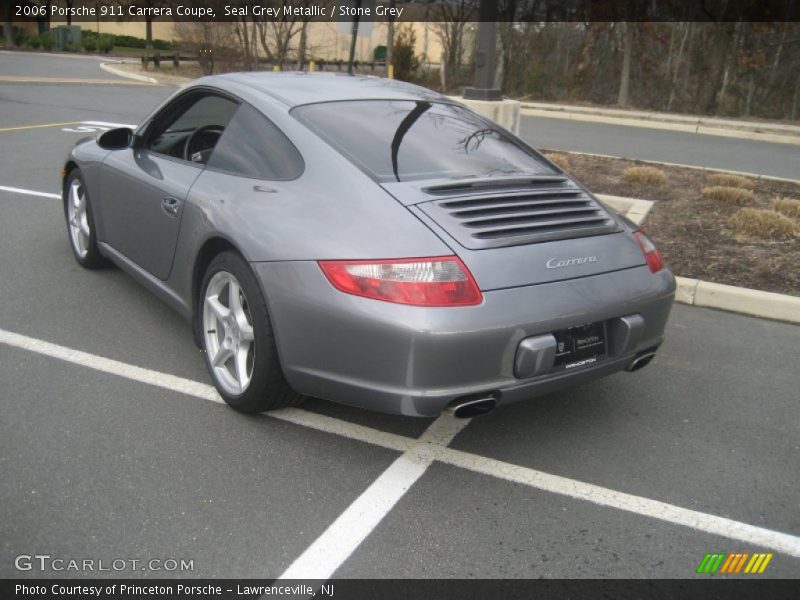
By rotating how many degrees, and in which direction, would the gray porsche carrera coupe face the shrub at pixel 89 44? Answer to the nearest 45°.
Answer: approximately 45° to its right

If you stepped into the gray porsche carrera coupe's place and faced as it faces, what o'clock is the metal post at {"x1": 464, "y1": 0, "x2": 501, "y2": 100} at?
The metal post is roughly at 2 o'clock from the gray porsche carrera coupe.

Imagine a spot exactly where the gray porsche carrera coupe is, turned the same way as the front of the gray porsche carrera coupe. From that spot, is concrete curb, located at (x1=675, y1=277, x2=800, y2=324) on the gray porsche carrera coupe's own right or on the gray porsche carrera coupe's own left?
on the gray porsche carrera coupe's own right

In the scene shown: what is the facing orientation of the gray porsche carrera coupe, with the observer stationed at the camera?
facing away from the viewer and to the left of the viewer

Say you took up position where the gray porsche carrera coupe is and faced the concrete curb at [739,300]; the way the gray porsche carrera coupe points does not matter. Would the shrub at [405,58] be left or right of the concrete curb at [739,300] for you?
left

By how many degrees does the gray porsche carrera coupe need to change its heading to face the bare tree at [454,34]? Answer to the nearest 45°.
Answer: approximately 45° to its right

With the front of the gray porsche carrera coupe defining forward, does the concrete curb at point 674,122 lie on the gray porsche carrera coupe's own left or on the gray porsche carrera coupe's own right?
on the gray porsche carrera coupe's own right

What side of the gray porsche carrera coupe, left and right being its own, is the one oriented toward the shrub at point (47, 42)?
front

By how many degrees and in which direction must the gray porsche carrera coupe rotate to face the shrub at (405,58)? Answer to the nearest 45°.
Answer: approximately 45° to its right
